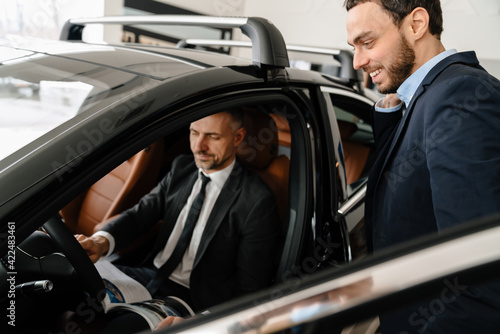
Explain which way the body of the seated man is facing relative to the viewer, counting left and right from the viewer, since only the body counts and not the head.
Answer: facing the viewer and to the left of the viewer

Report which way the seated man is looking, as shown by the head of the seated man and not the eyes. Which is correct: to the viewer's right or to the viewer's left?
to the viewer's left

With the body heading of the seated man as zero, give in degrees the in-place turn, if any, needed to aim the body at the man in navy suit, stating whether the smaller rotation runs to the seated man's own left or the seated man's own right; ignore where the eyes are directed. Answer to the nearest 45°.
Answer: approximately 90° to the seated man's own left
